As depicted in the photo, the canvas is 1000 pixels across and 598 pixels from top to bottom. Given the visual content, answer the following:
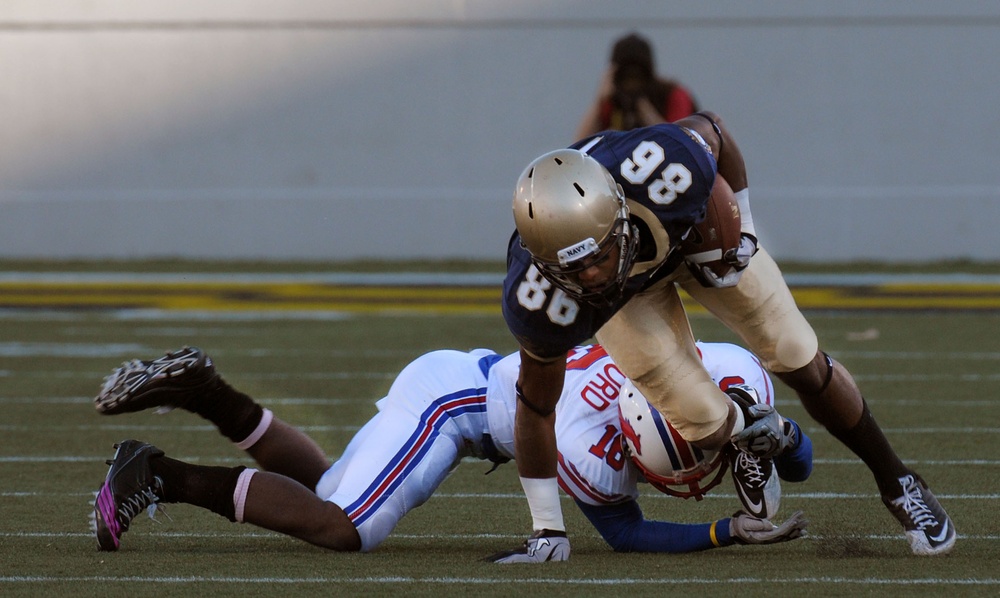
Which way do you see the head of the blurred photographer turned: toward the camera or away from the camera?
toward the camera

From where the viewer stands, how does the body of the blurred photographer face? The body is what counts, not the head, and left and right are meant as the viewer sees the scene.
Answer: facing the viewer

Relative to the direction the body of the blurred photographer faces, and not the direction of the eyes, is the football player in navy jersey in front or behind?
in front

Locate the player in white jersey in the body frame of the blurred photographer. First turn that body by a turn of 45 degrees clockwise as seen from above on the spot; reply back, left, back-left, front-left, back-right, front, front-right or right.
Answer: front-left
